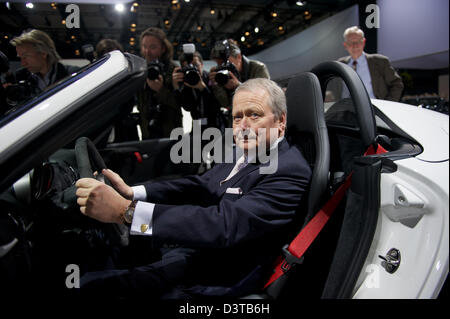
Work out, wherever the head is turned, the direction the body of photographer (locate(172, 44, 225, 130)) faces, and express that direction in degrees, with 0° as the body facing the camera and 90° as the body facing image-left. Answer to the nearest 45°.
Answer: approximately 0°

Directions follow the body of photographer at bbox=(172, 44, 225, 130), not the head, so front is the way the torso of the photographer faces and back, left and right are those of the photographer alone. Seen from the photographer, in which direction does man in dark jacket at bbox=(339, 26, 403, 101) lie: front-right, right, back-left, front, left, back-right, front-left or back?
left

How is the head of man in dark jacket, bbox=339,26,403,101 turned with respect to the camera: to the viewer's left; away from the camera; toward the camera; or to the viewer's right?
toward the camera

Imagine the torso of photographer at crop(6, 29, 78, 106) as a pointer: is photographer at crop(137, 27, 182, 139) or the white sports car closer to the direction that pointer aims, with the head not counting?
the white sports car

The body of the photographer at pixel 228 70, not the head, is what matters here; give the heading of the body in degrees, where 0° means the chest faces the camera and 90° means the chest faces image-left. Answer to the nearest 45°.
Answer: approximately 45°

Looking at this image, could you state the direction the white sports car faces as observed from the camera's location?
facing to the left of the viewer

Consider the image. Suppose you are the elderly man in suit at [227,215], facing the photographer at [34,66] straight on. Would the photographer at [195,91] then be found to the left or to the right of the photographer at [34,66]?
right

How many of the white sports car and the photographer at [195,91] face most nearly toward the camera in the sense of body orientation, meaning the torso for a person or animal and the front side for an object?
1

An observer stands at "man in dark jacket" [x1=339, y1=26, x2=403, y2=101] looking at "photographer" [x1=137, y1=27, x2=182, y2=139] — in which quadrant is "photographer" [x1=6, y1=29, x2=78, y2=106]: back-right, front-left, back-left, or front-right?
front-left
